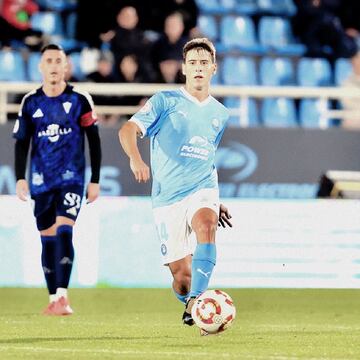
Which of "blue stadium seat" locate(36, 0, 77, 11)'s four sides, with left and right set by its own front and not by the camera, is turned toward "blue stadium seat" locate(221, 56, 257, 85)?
left

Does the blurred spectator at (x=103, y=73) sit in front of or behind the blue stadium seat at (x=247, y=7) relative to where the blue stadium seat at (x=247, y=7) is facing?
in front

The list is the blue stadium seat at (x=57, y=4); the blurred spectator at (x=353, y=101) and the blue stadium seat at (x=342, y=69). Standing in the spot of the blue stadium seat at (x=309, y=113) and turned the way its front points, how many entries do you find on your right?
1

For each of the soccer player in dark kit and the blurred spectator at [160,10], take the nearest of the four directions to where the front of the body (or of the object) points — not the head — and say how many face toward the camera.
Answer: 2

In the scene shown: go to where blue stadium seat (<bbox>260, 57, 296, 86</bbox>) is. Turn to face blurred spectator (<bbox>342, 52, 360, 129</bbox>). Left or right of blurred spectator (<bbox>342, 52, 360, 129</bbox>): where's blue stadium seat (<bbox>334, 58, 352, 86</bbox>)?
left

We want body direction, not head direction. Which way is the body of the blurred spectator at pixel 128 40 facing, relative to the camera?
toward the camera

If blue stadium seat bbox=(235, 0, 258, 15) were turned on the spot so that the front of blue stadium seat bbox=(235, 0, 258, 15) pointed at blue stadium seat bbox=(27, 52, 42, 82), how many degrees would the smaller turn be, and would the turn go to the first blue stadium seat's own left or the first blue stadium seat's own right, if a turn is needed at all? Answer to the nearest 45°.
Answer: approximately 45° to the first blue stadium seat's own right

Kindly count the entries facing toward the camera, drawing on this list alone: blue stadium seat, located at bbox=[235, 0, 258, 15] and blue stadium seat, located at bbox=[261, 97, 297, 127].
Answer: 2
